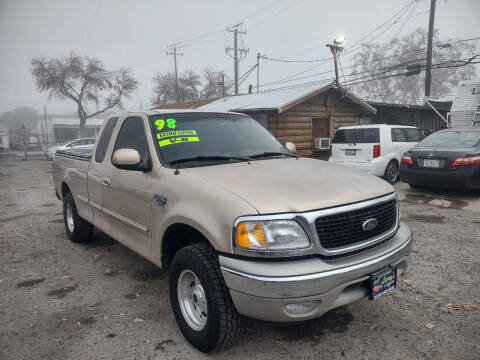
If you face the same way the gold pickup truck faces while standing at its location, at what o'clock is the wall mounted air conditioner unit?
The wall mounted air conditioner unit is roughly at 8 o'clock from the gold pickup truck.

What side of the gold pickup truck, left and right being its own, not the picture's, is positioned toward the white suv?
left

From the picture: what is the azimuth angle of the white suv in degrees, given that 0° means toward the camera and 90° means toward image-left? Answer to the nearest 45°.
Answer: approximately 225°

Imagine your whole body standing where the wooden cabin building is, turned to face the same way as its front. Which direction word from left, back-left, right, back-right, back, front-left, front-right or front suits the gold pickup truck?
front-right

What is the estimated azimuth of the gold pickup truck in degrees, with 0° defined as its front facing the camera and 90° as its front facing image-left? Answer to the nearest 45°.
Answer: approximately 315°

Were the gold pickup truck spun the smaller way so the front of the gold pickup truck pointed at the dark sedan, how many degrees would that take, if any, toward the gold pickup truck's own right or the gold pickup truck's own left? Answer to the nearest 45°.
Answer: approximately 90° to the gold pickup truck's own left

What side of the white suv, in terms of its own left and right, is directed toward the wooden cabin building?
left

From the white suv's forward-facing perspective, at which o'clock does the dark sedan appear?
The dark sedan is roughly at 3 o'clock from the white suv.

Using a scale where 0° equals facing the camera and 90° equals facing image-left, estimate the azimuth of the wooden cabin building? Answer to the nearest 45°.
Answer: approximately 315°
